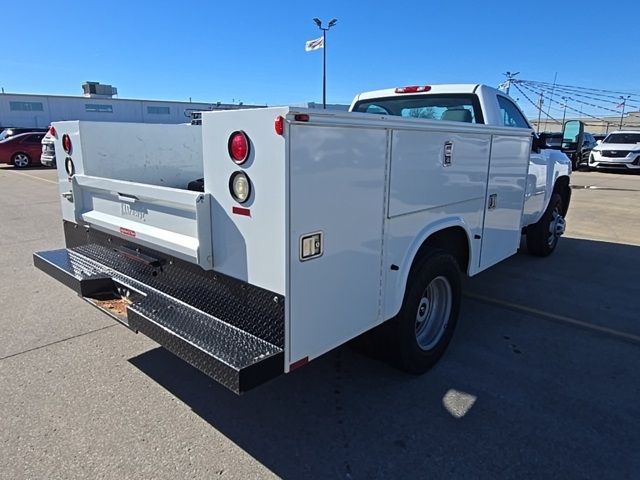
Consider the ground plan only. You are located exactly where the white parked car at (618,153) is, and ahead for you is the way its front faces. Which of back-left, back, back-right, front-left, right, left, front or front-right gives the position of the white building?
front-right

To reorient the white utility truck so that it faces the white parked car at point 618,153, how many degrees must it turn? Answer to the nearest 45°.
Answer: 0° — it already faces it

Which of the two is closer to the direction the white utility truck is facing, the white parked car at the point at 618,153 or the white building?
the white parked car

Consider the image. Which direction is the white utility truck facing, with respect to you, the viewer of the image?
facing away from the viewer and to the right of the viewer

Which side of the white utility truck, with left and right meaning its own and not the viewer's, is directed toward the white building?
left

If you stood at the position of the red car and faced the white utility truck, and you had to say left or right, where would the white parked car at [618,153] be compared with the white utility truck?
left

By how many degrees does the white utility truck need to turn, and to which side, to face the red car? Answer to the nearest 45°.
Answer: approximately 90° to its left
